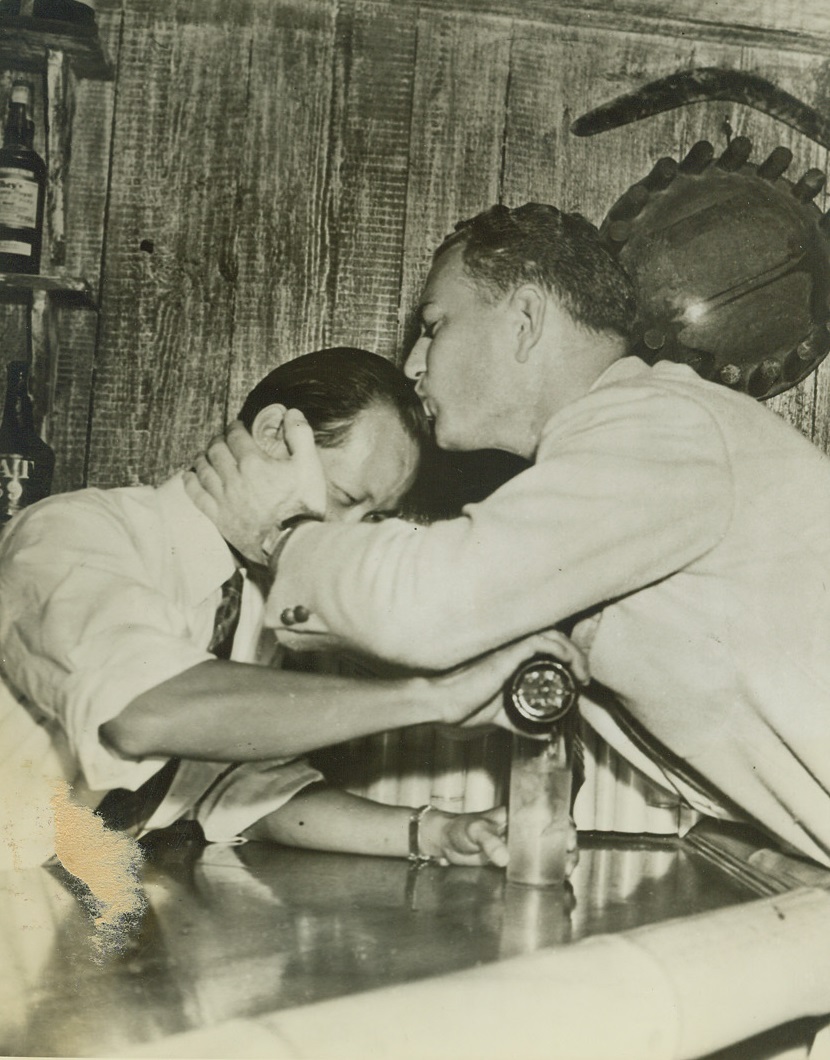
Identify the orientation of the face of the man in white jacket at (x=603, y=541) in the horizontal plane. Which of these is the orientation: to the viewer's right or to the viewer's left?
to the viewer's left

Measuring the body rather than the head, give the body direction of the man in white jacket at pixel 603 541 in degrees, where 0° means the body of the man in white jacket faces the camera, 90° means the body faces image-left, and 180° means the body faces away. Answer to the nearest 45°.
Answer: approximately 90°

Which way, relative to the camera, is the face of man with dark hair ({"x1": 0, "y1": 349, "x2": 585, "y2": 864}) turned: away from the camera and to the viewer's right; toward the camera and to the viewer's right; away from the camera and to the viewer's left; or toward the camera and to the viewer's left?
toward the camera and to the viewer's right
